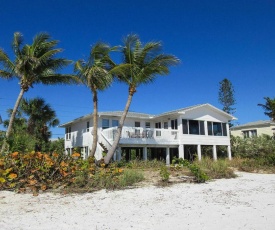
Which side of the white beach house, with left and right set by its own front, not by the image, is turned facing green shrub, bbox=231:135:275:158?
left

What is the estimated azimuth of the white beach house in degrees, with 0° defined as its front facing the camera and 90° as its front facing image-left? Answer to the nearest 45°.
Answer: approximately 0°

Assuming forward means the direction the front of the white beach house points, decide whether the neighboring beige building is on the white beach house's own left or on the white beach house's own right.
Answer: on the white beach house's own left

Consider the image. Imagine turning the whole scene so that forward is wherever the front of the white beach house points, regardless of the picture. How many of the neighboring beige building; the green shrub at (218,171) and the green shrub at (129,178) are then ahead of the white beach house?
2

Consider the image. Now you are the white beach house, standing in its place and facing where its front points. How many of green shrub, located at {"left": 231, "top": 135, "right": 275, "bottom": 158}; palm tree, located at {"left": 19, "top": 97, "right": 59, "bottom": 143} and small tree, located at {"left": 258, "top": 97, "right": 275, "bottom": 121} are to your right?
1

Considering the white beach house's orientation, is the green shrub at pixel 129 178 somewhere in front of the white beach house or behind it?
in front

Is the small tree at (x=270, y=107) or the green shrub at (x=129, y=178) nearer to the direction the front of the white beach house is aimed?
the green shrub

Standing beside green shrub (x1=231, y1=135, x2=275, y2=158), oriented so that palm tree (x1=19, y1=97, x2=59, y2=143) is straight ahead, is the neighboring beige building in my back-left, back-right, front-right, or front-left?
back-right

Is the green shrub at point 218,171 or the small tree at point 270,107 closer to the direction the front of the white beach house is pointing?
the green shrub

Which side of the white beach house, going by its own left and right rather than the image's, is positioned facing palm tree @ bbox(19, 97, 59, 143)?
right

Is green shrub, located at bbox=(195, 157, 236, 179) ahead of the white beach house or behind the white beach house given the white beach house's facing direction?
ahead
